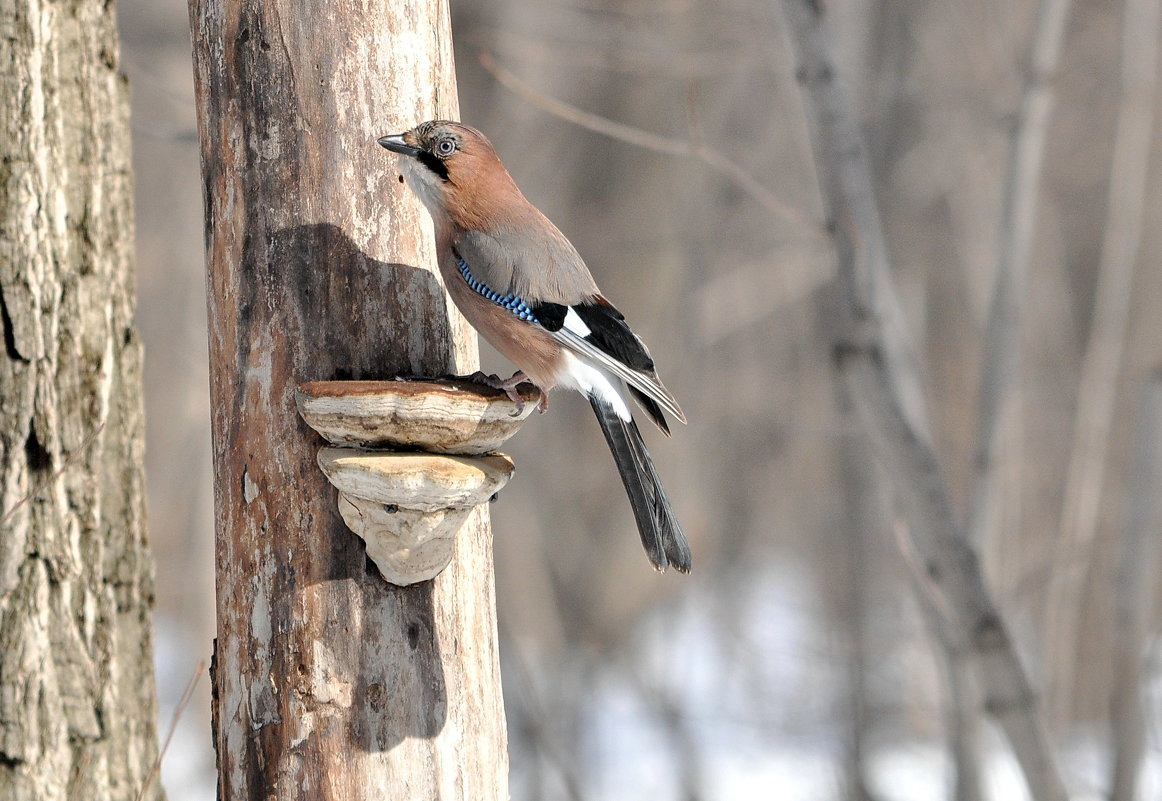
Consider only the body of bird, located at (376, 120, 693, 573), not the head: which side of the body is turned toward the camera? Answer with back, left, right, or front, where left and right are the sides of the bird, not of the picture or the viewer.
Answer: left

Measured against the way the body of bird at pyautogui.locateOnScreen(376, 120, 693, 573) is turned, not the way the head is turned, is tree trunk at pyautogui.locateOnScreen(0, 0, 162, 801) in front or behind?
in front

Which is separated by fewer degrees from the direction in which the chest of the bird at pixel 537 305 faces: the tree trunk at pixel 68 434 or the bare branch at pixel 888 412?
the tree trunk
